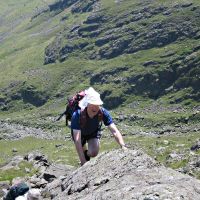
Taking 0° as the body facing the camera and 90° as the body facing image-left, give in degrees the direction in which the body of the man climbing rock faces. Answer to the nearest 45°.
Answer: approximately 315°
